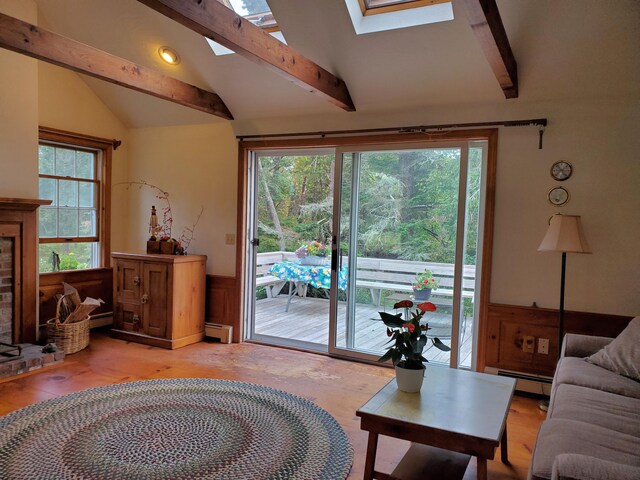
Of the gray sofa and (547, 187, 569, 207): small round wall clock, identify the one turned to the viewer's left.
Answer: the gray sofa

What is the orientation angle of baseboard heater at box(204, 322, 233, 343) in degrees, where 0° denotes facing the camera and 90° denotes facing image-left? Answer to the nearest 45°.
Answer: approximately 45°

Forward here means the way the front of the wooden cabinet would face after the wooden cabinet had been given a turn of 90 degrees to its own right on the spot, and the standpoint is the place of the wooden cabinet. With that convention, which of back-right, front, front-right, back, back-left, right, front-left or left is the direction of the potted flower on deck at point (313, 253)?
back-right

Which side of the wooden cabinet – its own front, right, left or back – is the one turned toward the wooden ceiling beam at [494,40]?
left

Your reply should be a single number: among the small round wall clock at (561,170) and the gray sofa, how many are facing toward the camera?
1

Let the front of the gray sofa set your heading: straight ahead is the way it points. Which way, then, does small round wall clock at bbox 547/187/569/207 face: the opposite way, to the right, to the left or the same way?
to the left

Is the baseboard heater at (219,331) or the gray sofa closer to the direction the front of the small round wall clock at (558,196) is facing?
the gray sofa

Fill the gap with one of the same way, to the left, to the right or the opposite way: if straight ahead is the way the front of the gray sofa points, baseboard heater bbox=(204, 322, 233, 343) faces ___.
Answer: to the left

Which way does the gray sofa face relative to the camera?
to the viewer's left

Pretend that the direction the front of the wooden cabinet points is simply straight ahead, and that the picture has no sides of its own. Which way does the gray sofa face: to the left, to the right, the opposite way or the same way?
to the right

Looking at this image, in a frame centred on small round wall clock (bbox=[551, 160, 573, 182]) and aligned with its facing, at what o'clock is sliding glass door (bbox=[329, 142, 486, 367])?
The sliding glass door is roughly at 3 o'clock from the small round wall clock.
